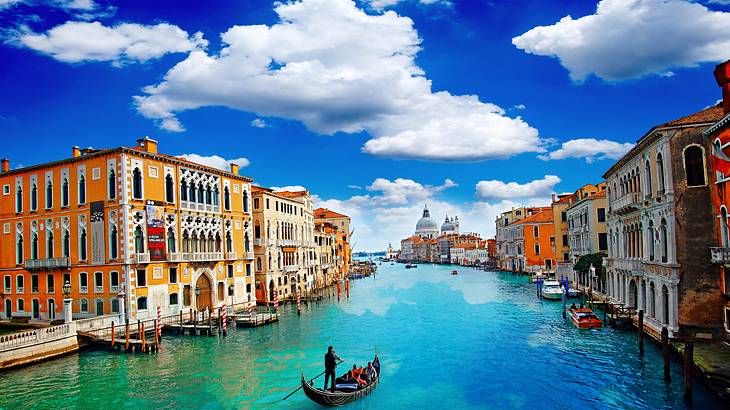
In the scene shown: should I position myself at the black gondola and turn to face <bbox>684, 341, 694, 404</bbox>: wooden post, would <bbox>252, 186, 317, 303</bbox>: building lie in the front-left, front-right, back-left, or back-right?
back-left

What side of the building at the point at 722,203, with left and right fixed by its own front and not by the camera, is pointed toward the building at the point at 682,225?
right

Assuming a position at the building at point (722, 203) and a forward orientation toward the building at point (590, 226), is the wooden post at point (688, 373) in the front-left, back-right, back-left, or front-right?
back-left

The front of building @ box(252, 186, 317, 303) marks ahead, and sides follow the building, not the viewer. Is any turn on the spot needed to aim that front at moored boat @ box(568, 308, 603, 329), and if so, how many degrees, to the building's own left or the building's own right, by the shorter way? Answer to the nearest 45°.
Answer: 0° — it already faces it

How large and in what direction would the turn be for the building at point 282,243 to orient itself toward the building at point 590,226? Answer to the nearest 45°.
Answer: approximately 45° to its left

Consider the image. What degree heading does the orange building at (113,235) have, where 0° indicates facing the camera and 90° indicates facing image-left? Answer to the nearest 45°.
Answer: approximately 315°

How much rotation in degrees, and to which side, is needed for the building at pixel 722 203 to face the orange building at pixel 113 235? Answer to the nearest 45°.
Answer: approximately 45° to its right

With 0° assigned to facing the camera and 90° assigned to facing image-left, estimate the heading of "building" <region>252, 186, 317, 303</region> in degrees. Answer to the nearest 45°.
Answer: approximately 315°
